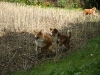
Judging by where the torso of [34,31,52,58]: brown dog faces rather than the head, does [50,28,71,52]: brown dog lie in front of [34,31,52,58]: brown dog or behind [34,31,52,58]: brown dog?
behind

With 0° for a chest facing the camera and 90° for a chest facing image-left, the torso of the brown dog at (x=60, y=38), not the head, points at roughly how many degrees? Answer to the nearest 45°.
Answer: approximately 45°

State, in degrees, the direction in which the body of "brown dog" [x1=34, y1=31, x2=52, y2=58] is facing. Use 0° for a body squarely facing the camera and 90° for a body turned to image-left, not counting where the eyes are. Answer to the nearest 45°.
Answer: approximately 45°
